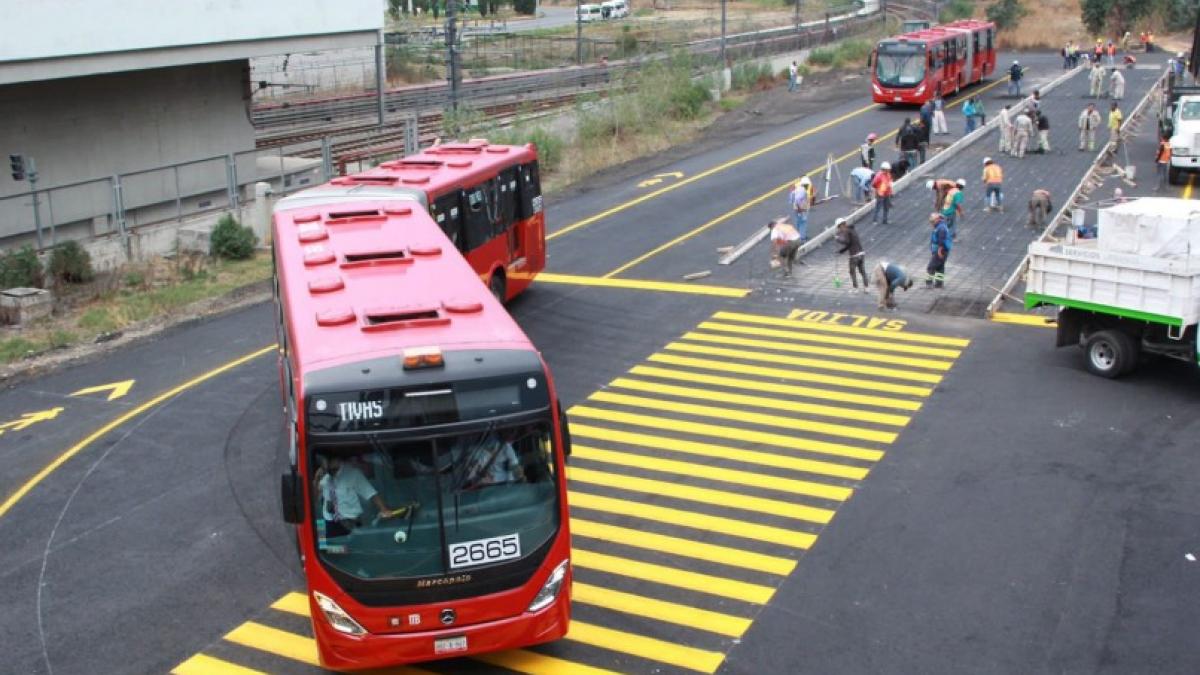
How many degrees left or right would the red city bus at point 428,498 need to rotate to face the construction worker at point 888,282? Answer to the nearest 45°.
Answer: approximately 135° to its left

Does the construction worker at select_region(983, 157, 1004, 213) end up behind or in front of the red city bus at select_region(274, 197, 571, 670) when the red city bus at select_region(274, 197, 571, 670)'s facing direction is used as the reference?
behind

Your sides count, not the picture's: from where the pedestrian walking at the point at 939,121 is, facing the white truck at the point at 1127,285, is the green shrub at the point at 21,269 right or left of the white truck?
right

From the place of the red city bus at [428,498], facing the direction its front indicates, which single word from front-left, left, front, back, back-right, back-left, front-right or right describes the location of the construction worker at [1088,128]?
back-left
